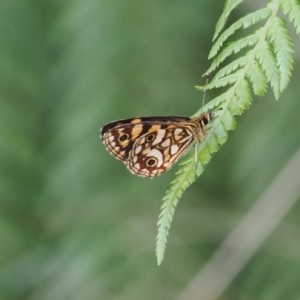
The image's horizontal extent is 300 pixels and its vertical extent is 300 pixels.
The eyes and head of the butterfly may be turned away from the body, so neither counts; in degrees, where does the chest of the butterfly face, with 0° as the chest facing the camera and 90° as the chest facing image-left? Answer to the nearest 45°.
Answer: approximately 270°
